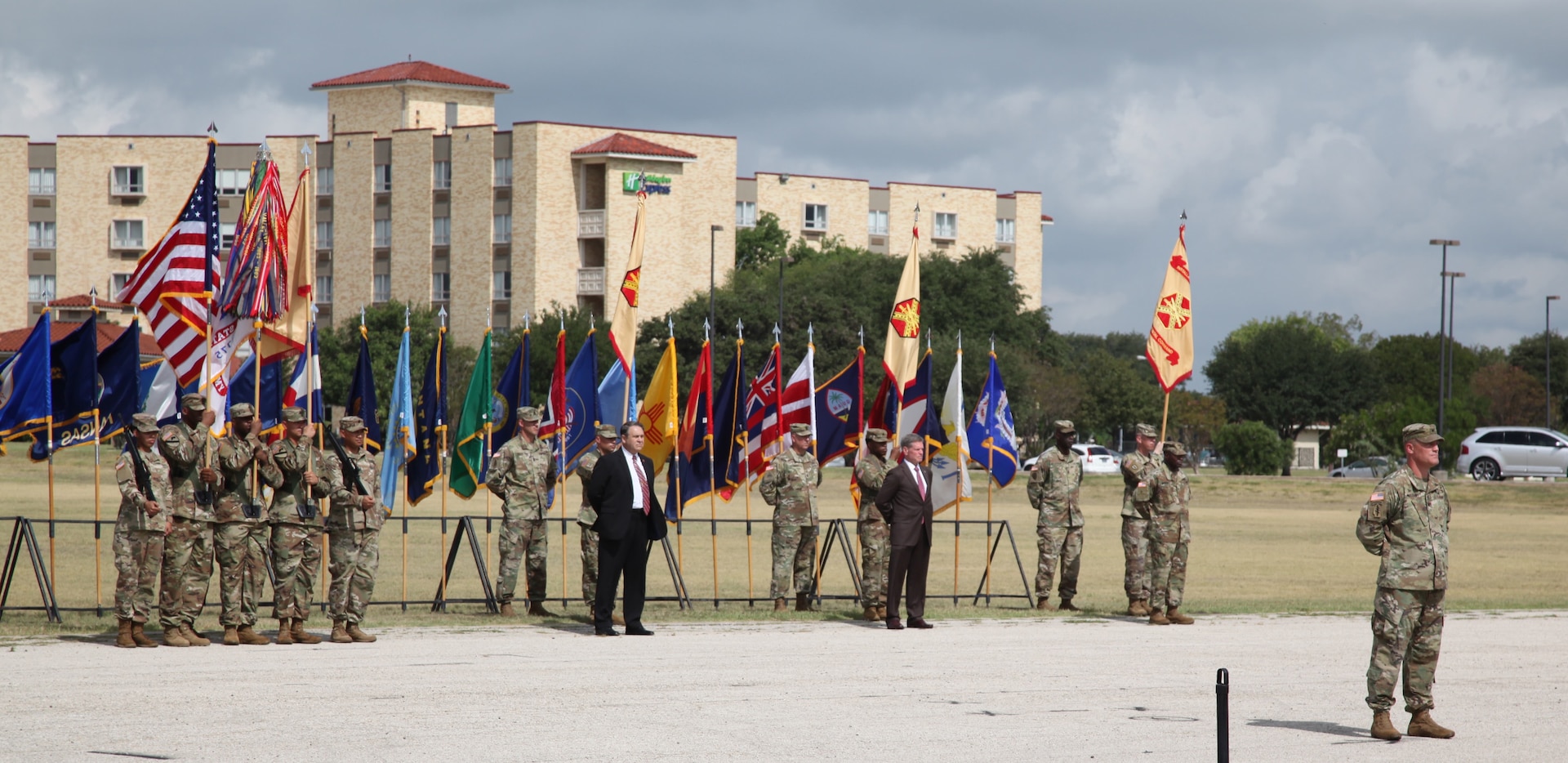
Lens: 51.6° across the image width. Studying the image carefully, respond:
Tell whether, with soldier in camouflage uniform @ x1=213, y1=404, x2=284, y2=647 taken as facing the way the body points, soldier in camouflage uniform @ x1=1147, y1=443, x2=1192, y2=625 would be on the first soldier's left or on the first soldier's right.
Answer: on the first soldier's left

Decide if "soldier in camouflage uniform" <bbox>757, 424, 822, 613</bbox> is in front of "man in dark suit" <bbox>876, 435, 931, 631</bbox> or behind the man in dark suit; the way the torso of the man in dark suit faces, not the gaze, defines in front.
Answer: behind

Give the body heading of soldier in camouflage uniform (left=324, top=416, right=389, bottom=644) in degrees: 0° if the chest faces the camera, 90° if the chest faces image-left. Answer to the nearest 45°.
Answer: approximately 315°

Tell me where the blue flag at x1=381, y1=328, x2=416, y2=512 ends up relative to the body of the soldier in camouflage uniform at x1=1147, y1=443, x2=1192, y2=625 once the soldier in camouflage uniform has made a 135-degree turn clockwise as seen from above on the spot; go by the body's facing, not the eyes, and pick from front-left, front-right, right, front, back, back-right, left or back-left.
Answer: front

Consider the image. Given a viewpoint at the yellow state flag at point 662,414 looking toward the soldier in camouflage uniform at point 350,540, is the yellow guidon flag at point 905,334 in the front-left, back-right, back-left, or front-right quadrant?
back-left

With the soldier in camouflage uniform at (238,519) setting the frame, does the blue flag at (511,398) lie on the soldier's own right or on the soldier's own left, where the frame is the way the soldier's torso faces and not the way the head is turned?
on the soldier's own left

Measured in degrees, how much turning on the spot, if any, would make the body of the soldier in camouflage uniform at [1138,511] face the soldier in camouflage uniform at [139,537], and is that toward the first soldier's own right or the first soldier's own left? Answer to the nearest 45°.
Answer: approximately 90° to the first soldier's own right

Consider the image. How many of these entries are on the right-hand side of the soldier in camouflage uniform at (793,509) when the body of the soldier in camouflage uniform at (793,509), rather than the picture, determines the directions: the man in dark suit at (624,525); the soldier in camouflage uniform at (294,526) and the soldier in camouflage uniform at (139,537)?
3

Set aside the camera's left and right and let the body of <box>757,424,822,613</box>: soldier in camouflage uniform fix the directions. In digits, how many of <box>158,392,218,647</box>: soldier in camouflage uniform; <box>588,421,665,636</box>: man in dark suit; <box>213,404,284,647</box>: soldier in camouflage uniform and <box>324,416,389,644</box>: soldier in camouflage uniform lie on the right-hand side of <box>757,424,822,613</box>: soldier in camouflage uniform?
4

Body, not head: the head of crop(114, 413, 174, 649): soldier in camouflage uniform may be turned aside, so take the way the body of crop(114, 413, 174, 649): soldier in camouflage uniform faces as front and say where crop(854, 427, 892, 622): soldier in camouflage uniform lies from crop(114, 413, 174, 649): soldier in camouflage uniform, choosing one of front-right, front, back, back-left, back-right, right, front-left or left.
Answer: front-left

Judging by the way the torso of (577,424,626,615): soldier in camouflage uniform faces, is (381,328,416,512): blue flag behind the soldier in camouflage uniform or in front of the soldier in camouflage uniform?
behind

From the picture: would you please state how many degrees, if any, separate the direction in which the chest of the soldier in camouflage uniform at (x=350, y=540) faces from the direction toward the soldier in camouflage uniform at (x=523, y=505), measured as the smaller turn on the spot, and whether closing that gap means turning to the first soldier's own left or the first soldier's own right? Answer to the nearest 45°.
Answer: approximately 90° to the first soldier's own left
